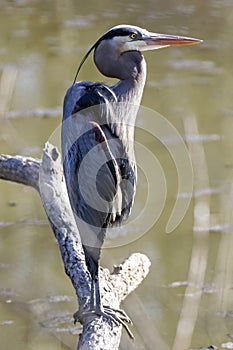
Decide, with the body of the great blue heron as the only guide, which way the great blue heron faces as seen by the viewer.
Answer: to the viewer's right
